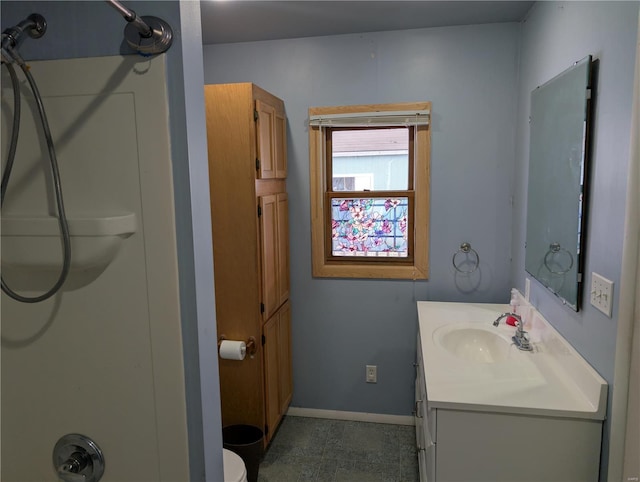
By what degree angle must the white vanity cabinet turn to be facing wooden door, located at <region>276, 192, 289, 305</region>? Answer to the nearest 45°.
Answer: approximately 45° to its right

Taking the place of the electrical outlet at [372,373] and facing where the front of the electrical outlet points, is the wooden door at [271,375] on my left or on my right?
on my right

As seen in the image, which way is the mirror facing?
to the viewer's left

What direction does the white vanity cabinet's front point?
to the viewer's left

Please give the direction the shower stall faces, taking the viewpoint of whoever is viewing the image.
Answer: facing to the right of the viewer

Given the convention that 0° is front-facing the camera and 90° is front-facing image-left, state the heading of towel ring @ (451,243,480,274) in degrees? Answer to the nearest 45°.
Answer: approximately 0°
